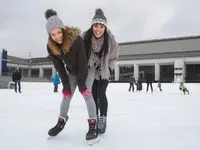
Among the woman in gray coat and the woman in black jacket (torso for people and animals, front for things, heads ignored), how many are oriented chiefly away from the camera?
0

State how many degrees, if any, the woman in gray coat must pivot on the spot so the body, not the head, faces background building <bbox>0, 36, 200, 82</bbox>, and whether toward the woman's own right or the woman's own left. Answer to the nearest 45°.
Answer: approximately 180°

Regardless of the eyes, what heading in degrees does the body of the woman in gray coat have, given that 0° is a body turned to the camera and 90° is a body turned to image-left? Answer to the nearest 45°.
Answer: approximately 0°

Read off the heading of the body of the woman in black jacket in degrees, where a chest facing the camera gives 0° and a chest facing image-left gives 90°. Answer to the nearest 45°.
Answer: approximately 45°

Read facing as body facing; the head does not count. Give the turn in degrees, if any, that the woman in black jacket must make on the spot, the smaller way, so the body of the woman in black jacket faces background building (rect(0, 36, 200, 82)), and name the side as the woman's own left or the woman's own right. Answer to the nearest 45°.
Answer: approximately 180°
